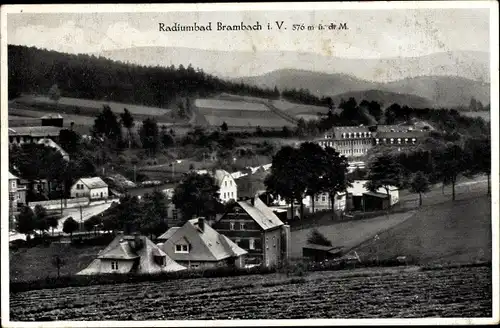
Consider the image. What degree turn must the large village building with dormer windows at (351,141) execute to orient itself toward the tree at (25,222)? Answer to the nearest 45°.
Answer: approximately 90° to its right

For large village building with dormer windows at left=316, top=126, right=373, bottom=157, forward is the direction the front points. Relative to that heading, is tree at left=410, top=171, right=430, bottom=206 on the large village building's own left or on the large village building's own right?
on the large village building's own left

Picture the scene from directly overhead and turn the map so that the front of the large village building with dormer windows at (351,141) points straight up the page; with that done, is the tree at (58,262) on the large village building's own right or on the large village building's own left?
on the large village building's own right

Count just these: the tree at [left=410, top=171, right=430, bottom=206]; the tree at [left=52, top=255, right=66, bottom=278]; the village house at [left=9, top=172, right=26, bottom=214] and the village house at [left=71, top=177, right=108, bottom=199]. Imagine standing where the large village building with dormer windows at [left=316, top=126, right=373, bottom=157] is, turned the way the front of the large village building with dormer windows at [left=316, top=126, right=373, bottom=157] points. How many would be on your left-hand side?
1

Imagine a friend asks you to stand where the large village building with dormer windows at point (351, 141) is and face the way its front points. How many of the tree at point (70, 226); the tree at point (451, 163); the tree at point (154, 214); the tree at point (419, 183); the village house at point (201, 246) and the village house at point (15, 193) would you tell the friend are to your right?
4

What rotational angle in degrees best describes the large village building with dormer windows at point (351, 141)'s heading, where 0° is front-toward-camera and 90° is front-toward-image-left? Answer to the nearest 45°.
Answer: approximately 0°

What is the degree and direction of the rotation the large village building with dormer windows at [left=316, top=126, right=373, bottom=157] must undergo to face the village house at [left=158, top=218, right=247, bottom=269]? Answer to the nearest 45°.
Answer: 0° — it already faces it

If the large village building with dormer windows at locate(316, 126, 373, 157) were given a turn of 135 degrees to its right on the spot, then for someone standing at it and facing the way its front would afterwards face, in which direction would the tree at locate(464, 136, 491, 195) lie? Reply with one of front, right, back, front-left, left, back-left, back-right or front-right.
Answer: back-right
